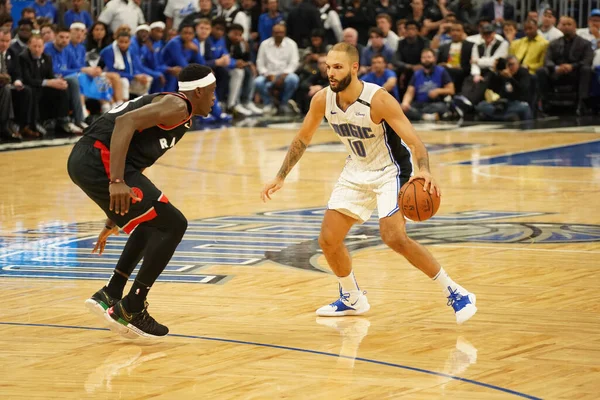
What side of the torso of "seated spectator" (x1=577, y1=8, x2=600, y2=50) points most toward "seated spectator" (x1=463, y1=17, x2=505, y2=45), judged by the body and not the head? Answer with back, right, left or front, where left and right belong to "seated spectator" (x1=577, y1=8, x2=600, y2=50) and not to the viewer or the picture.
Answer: right

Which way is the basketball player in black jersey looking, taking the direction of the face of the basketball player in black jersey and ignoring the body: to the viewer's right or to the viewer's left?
to the viewer's right

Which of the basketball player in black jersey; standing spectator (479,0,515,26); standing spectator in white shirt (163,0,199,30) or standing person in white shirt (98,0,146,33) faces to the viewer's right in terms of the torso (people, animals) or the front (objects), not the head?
the basketball player in black jersey

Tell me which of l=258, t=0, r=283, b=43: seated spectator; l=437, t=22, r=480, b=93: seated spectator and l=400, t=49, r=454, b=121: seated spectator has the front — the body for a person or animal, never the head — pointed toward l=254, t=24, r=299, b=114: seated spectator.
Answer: l=258, t=0, r=283, b=43: seated spectator

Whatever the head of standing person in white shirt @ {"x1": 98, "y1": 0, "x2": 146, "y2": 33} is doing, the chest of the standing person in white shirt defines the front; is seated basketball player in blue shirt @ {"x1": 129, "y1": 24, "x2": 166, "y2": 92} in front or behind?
in front

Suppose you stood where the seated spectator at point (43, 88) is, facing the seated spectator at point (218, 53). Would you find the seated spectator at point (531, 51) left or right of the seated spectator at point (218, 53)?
right

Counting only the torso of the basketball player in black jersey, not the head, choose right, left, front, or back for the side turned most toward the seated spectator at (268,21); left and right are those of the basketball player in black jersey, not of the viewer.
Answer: left
